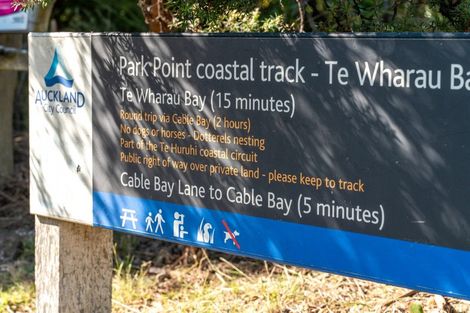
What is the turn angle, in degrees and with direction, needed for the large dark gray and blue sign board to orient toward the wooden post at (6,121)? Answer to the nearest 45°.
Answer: approximately 90° to its right
